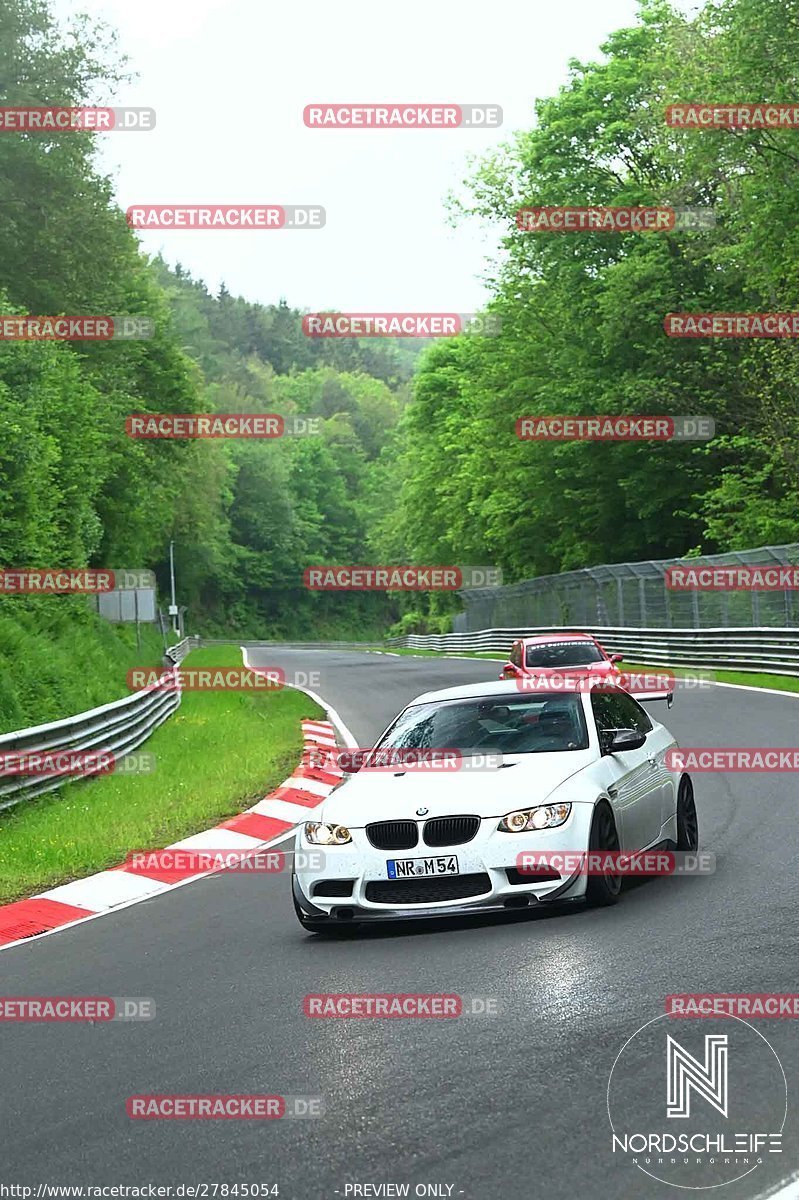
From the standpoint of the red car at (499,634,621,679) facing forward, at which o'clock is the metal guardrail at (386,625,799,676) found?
The metal guardrail is roughly at 8 o'clock from the red car.

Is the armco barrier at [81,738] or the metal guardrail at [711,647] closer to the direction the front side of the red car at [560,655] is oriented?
the armco barrier

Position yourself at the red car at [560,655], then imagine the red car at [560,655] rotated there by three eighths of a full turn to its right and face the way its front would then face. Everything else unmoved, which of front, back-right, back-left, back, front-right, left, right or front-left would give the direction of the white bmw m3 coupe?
left

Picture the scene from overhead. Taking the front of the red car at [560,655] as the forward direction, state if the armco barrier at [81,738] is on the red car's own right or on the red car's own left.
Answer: on the red car's own right

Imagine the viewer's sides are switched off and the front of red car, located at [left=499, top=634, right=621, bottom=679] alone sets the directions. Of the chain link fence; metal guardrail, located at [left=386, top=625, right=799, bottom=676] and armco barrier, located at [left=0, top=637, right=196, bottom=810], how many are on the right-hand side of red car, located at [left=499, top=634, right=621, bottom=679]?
1

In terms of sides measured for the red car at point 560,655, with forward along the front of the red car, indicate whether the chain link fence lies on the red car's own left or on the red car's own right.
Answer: on the red car's own left

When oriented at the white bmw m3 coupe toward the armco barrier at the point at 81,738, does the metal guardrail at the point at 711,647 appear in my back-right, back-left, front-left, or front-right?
front-right

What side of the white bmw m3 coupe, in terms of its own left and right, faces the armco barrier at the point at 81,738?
right

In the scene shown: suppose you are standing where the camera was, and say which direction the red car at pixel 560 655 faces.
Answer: facing the viewer and to the right of the viewer

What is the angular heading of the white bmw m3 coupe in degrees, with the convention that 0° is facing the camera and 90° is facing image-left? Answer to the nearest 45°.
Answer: approximately 45°
